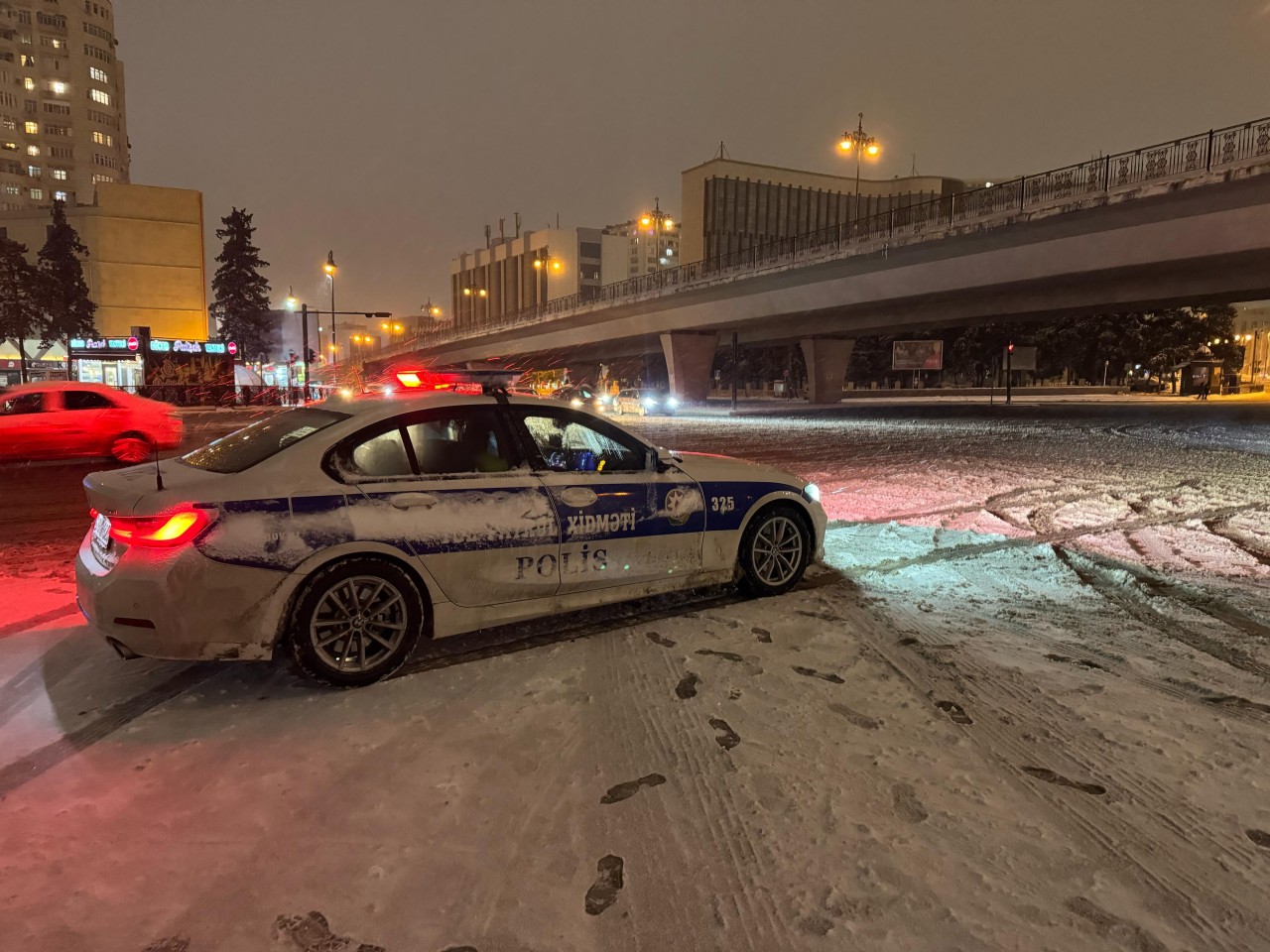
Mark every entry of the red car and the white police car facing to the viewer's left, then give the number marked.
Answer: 1

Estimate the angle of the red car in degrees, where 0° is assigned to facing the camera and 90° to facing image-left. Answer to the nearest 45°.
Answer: approximately 90°

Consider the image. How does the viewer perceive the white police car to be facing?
facing away from the viewer and to the right of the viewer

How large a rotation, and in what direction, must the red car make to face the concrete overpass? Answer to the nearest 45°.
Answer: approximately 180°

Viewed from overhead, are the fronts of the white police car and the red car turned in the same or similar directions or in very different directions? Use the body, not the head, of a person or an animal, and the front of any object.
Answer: very different directions

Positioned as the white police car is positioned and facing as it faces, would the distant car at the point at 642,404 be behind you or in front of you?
in front

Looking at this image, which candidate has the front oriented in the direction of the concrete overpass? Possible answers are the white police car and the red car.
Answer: the white police car

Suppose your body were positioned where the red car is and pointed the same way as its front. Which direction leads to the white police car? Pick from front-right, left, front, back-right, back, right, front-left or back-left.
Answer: left
